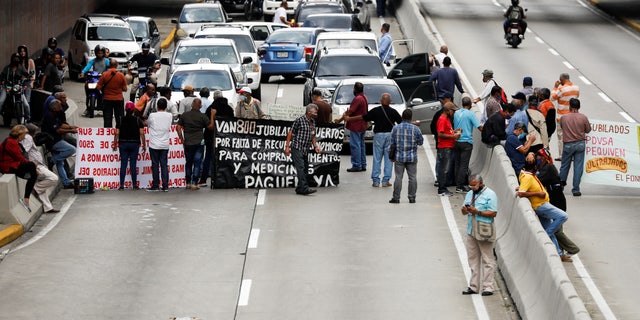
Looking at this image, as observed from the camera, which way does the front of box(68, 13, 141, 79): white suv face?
facing the viewer and to the right of the viewer

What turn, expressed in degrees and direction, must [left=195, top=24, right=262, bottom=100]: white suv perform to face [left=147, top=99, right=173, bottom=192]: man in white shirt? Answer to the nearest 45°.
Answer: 0° — it already faces them

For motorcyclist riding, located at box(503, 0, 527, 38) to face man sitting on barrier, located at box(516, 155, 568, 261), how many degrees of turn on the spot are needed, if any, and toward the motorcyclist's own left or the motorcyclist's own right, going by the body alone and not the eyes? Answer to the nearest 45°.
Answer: approximately 180°

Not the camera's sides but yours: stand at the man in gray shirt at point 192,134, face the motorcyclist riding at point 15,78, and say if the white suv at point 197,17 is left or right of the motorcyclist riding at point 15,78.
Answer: right

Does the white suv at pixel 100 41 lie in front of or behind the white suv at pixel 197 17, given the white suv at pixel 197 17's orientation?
in front

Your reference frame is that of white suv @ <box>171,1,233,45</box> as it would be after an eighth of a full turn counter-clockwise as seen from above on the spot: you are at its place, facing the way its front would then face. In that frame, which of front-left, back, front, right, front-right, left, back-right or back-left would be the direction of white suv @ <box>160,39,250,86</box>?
front-right

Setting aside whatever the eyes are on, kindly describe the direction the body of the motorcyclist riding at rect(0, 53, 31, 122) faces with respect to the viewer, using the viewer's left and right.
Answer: facing the viewer

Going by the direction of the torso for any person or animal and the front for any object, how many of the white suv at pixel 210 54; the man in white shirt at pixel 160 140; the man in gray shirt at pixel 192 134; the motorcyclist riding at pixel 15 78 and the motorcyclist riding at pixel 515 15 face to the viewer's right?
0

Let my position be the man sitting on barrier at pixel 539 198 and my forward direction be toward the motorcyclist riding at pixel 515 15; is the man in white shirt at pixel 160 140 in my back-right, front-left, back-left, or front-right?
front-left

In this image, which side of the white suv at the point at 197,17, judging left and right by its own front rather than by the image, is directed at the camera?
front

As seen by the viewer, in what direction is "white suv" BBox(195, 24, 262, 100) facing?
toward the camera
